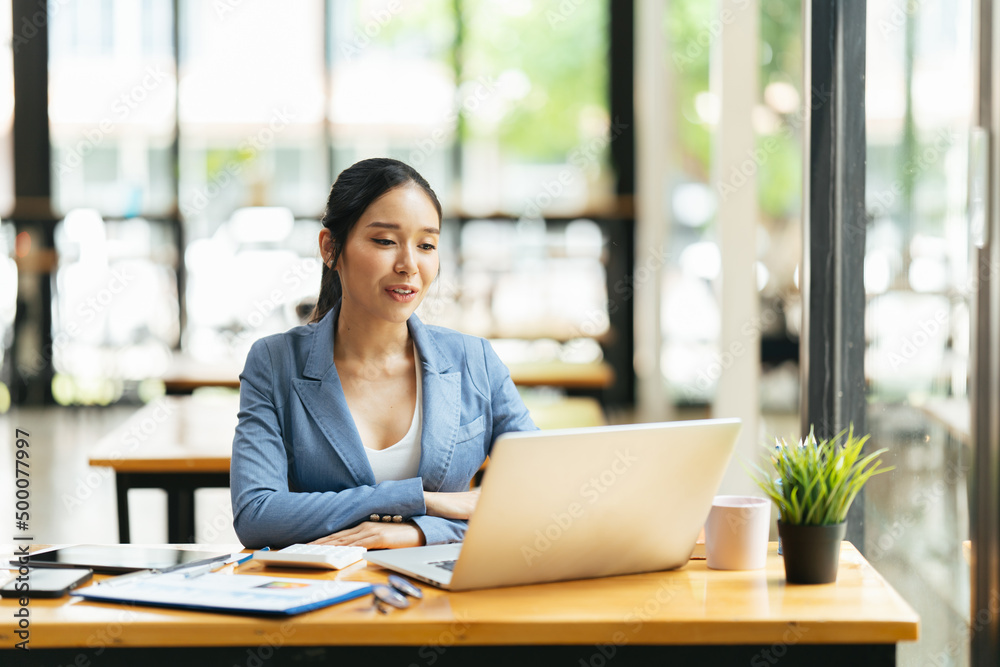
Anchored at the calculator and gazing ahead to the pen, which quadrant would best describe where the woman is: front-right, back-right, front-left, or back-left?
back-right

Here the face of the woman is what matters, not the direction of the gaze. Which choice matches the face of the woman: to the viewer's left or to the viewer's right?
to the viewer's right

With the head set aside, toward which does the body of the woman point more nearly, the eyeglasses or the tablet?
the eyeglasses

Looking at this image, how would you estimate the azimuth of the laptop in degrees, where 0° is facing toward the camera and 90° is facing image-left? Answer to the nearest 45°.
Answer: approximately 135°

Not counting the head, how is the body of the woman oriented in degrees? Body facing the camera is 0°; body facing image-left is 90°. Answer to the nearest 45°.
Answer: approximately 315°

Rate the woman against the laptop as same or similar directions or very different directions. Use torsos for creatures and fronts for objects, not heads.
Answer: very different directions

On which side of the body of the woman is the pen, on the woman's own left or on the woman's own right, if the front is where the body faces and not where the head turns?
on the woman's own right

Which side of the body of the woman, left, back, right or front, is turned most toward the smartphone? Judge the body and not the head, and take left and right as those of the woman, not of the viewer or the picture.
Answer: right
